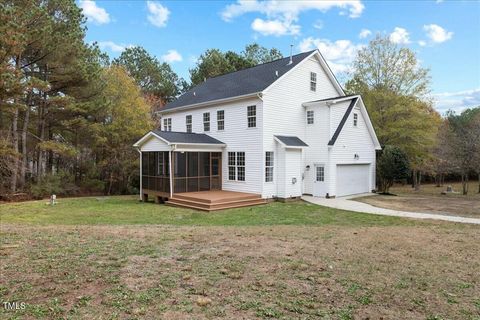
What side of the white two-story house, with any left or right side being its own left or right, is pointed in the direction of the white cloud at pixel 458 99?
front

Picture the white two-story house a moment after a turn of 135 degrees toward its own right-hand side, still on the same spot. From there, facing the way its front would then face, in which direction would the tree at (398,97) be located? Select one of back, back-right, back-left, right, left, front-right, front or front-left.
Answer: back-left

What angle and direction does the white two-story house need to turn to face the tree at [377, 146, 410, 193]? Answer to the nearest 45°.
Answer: approximately 45° to its right

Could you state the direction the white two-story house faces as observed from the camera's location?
facing away from the viewer and to the right of the viewer

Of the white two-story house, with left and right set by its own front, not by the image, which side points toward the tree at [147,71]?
left

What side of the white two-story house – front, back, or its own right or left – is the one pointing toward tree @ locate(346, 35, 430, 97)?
front

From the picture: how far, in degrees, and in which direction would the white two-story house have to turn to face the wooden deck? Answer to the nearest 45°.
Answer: approximately 180°

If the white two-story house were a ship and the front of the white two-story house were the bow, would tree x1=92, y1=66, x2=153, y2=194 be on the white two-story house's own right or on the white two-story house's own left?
on the white two-story house's own left
